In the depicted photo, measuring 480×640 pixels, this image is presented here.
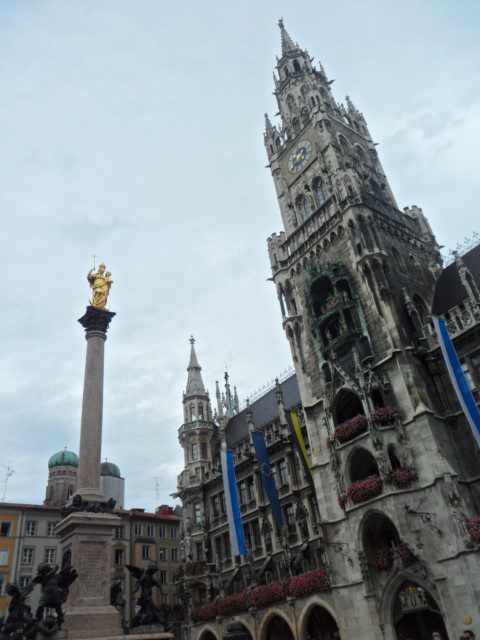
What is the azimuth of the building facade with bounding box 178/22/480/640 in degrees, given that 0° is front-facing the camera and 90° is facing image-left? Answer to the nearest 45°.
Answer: approximately 45°

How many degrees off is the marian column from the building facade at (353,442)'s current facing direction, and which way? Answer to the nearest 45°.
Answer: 0° — it already faces it
